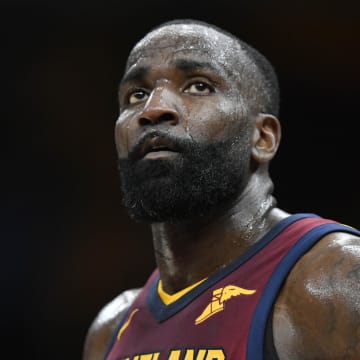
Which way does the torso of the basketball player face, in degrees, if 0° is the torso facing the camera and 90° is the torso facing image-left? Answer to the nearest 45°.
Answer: approximately 45°

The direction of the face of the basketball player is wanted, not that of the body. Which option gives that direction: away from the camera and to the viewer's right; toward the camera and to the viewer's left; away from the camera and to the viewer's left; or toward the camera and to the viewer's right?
toward the camera and to the viewer's left
